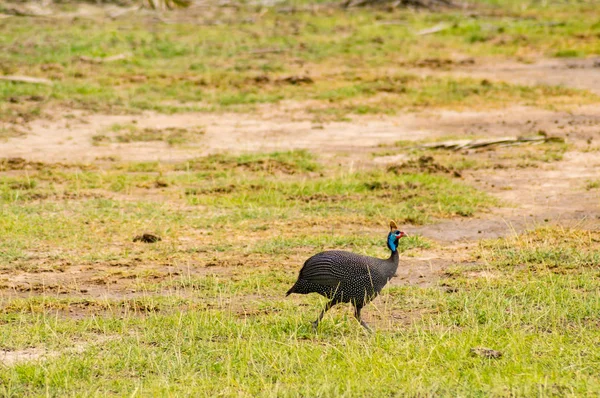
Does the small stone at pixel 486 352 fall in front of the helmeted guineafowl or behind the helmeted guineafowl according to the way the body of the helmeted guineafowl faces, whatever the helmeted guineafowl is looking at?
in front

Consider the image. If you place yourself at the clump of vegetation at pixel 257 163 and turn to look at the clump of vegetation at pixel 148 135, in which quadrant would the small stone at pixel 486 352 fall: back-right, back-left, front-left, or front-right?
back-left

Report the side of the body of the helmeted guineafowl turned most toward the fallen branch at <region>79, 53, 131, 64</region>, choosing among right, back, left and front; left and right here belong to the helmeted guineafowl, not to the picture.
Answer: left

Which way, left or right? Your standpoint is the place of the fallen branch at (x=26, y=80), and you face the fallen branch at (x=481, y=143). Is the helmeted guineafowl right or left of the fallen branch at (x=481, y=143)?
right

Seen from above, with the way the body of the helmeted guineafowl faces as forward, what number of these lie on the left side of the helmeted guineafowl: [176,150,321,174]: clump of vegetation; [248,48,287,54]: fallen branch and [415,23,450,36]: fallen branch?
3

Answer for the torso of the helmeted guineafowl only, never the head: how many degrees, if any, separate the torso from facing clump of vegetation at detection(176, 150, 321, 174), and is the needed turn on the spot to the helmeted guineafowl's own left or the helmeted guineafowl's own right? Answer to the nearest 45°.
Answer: approximately 90° to the helmeted guineafowl's own left

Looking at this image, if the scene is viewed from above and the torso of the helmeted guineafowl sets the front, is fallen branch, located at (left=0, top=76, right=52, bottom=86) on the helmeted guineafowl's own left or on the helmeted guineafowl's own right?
on the helmeted guineafowl's own left

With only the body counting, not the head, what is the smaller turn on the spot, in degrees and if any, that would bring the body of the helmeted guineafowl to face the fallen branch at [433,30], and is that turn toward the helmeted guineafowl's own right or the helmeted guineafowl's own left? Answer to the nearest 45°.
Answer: approximately 90° to the helmeted guineafowl's own left

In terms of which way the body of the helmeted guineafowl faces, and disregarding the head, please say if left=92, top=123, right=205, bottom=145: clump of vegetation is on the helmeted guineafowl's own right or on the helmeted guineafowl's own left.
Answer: on the helmeted guineafowl's own left

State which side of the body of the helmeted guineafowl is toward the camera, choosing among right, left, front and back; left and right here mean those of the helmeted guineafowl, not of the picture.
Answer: right

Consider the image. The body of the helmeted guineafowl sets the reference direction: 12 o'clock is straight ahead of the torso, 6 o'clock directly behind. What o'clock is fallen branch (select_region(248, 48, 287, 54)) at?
The fallen branch is roughly at 9 o'clock from the helmeted guineafowl.
